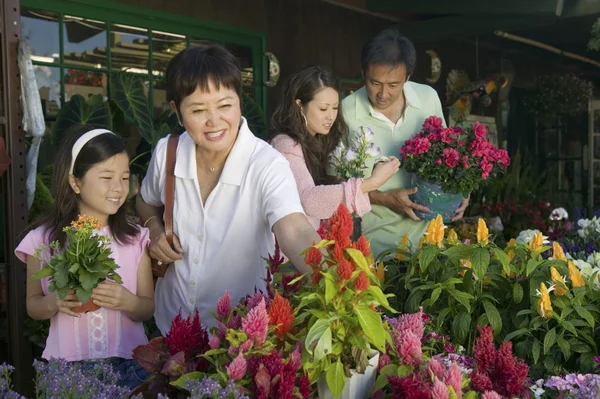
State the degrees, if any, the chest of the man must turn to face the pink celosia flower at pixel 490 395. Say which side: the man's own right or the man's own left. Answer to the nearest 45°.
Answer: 0° — they already face it

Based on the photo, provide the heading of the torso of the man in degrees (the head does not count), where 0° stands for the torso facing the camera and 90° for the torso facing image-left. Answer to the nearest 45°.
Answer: approximately 0°

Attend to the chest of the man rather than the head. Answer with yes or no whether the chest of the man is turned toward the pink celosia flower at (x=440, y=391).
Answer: yes

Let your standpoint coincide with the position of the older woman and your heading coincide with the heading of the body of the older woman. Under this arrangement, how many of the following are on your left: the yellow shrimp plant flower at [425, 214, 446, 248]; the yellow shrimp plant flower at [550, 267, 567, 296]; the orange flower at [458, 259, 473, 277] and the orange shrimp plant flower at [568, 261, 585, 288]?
4

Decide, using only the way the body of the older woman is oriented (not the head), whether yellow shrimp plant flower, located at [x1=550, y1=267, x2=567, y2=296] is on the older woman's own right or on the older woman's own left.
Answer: on the older woman's own left

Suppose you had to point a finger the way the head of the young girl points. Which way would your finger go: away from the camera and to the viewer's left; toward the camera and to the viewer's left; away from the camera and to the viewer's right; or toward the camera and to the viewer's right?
toward the camera and to the viewer's right

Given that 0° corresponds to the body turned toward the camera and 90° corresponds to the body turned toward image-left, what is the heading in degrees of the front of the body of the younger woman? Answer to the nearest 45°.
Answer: approximately 315°

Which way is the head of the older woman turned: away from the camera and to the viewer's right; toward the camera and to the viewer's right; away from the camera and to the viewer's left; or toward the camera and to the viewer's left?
toward the camera and to the viewer's right

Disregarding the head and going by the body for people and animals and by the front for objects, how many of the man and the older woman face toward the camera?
2

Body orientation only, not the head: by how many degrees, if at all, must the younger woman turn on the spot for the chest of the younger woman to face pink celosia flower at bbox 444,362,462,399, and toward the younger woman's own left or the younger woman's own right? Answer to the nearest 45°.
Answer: approximately 45° to the younger woman's own right

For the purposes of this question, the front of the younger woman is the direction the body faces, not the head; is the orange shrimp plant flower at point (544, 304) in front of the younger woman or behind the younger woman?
in front
